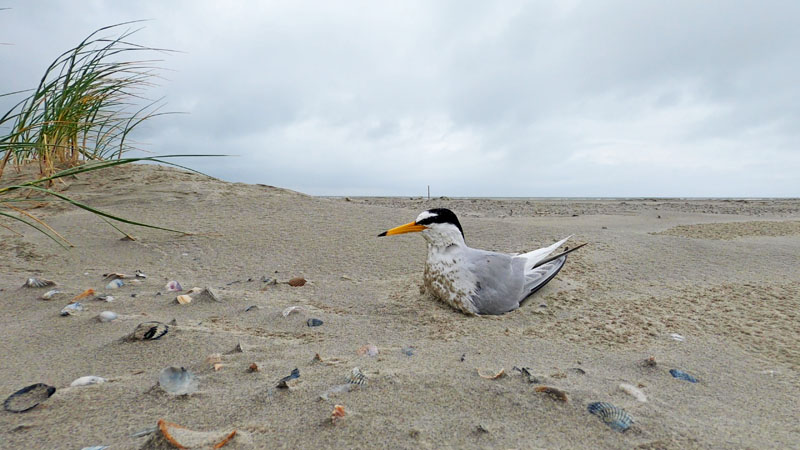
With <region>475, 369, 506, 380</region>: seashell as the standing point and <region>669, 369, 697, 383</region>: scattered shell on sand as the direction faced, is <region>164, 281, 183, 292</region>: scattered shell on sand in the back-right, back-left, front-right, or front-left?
back-left

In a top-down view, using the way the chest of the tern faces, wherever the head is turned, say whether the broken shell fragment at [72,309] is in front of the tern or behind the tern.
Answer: in front

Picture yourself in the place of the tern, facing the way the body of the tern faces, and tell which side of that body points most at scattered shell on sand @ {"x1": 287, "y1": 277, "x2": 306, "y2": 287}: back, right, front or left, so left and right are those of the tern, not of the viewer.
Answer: front

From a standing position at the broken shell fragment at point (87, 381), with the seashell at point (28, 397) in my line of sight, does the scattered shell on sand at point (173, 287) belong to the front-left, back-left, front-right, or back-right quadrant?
back-right

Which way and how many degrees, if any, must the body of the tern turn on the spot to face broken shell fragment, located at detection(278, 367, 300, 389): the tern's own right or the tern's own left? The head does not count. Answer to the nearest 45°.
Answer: approximately 45° to the tern's own left

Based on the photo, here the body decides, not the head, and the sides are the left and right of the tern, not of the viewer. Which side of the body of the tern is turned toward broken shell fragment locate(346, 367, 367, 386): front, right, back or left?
left

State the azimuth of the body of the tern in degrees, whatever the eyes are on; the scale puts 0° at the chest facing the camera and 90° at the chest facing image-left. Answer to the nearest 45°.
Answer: approximately 90°

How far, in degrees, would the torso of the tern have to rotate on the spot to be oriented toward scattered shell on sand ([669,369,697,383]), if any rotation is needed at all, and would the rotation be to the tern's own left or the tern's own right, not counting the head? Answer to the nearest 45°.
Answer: approximately 135° to the tern's own left

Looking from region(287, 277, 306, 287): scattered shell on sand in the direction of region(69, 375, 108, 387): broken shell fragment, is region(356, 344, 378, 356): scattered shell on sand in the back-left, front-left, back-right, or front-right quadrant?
front-left

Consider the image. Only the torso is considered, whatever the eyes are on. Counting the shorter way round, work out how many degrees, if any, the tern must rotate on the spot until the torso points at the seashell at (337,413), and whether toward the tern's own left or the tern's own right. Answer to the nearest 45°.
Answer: approximately 90° to the tern's own left

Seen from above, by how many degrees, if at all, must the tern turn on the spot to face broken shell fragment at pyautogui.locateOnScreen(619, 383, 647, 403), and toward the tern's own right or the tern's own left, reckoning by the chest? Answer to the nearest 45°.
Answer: approximately 135° to the tern's own left

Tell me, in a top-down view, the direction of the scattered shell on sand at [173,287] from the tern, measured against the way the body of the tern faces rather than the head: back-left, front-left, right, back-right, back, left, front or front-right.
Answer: front

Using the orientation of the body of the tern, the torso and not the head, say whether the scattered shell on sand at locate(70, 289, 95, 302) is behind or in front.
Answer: in front

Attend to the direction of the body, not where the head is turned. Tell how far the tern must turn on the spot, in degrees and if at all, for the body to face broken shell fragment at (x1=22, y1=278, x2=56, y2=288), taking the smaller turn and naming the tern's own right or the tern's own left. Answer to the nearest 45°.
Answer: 0° — it already faces it

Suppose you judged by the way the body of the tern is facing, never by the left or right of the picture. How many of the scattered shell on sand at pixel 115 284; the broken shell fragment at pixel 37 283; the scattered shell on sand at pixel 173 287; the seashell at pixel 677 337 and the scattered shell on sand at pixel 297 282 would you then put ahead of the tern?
4

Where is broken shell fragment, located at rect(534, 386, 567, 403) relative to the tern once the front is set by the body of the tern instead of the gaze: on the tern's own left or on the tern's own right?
on the tern's own left

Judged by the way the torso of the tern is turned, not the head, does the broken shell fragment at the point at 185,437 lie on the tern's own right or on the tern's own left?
on the tern's own left
